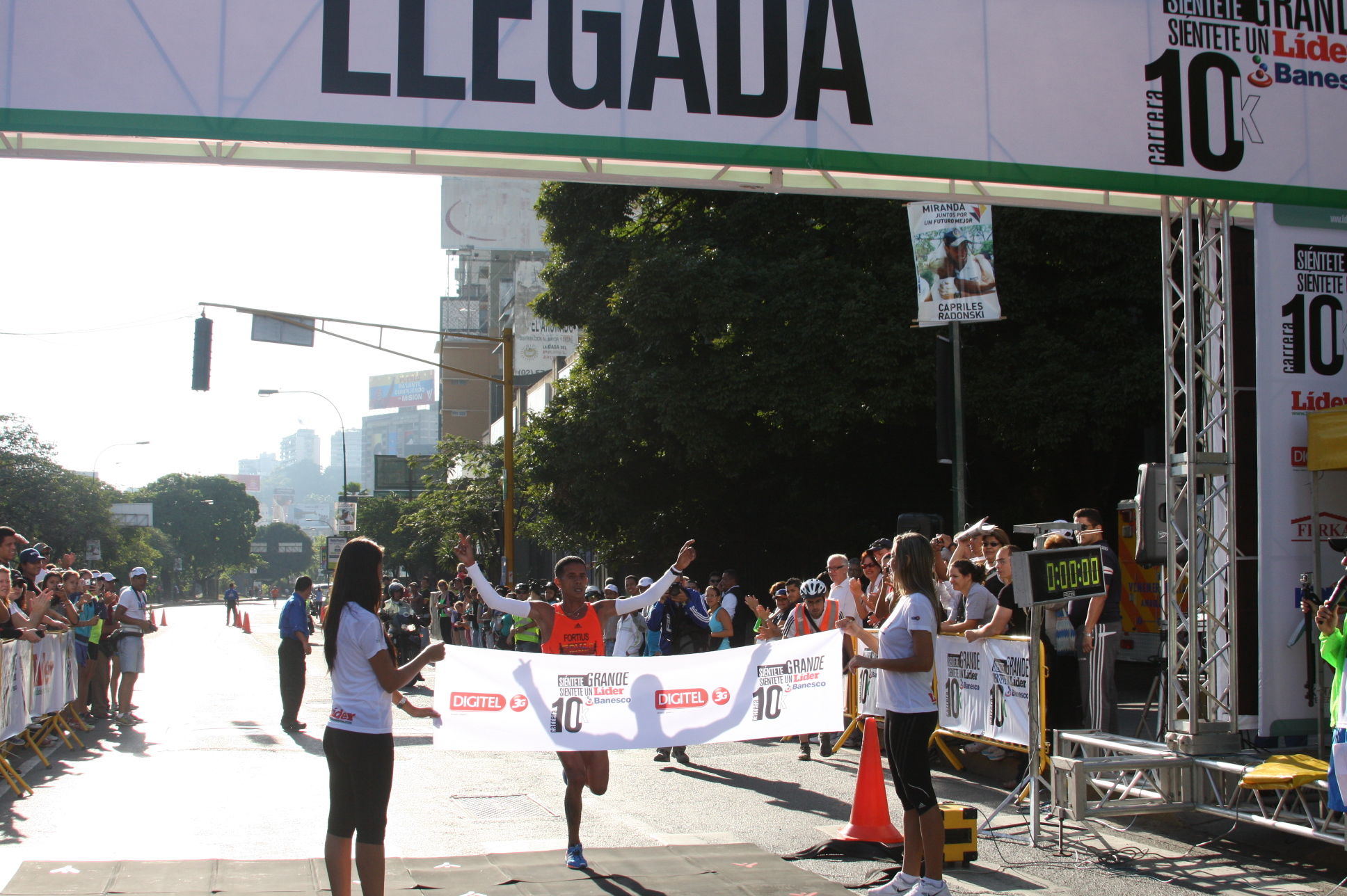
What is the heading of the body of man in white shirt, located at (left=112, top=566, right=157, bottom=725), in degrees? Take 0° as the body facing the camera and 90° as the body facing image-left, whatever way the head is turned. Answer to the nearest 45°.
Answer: approximately 315°

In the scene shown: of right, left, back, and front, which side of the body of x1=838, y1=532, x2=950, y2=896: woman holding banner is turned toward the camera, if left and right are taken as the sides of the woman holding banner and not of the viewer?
left

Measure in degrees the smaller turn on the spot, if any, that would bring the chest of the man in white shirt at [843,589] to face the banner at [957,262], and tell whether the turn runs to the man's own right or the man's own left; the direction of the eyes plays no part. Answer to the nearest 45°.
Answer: approximately 135° to the man's own right

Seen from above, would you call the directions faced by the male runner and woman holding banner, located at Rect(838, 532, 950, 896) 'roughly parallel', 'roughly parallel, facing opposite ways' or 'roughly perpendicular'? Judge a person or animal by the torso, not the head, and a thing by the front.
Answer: roughly perpendicular

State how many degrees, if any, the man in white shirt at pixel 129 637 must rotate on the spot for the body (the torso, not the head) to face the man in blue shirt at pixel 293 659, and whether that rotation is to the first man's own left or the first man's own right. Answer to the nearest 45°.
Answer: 0° — they already face them

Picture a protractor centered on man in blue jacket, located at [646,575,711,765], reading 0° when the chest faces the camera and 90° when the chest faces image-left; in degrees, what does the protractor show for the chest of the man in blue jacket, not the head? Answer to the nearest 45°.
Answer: approximately 0°

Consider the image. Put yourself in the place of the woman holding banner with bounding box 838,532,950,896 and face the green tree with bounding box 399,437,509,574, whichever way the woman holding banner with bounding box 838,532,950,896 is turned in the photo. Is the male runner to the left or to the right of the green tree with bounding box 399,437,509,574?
left

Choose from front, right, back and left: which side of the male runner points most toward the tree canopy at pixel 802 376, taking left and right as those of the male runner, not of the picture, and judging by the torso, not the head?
back

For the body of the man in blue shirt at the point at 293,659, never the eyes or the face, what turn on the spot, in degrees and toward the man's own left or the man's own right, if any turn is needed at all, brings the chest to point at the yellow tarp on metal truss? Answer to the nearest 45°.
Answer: approximately 45° to the man's own right

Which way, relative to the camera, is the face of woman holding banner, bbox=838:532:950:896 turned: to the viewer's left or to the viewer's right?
to the viewer's left

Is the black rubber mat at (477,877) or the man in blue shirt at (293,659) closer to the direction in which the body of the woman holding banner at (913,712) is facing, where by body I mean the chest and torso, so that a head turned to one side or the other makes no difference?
the black rubber mat
